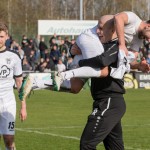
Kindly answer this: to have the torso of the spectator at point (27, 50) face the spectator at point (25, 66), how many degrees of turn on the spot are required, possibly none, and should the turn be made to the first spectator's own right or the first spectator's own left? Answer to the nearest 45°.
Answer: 0° — they already face them

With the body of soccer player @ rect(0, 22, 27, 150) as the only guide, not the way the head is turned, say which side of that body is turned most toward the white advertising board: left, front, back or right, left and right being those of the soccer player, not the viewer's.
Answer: back

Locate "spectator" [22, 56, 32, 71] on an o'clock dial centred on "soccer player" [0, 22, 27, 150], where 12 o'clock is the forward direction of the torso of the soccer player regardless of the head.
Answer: The spectator is roughly at 6 o'clock from the soccer player.

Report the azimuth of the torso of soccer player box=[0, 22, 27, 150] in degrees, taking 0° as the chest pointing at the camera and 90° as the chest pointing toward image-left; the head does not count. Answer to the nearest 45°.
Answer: approximately 0°
